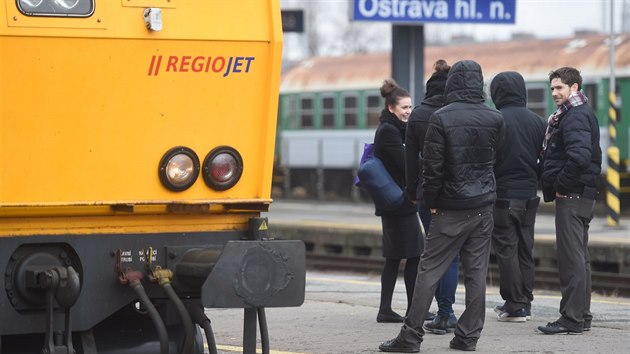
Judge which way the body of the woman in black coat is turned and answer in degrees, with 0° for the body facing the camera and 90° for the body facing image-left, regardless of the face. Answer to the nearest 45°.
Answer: approximately 270°

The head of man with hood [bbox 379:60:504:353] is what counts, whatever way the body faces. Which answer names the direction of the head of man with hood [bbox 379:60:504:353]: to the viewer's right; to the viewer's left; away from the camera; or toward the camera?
away from the camera

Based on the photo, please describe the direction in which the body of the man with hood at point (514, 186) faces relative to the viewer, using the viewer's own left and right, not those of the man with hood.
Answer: facing away from the viewer and to the left of the viewer

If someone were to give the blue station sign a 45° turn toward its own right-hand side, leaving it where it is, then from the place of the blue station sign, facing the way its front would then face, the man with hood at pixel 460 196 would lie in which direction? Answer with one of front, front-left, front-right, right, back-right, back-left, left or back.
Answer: front-left

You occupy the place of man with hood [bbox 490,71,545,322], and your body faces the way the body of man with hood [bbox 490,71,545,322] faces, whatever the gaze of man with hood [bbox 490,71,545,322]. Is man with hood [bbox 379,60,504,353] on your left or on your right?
on your left

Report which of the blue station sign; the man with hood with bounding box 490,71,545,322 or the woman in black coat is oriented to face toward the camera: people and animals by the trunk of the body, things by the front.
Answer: the blue station sign

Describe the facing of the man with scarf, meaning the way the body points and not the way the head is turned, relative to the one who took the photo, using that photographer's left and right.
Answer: facing to the left of the viewer

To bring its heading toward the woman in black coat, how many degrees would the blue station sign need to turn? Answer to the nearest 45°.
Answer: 0° — it already faces them

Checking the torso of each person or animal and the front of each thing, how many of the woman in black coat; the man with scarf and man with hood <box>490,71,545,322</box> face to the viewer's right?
1

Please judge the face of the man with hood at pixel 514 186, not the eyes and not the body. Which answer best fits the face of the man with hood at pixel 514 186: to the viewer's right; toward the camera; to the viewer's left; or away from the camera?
away from the camera

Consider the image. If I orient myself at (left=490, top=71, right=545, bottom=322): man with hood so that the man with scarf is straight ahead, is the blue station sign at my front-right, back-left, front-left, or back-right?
back-left

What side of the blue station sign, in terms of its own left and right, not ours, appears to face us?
front

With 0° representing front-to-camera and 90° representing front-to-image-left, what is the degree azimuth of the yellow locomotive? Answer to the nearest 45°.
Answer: approximately 315°
